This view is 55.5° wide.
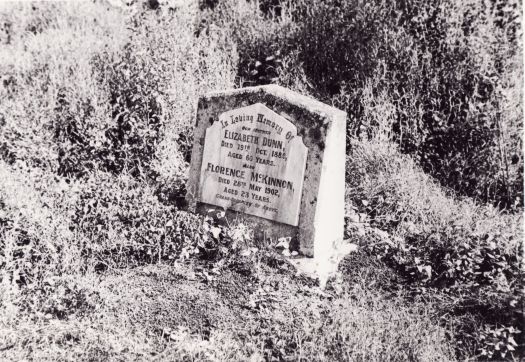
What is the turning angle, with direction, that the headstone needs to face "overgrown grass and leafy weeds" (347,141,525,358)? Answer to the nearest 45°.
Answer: approximately 135° to its left
